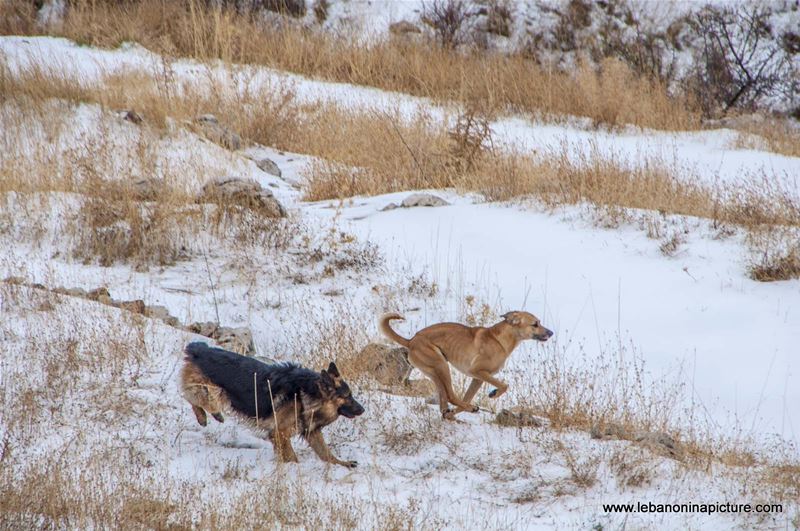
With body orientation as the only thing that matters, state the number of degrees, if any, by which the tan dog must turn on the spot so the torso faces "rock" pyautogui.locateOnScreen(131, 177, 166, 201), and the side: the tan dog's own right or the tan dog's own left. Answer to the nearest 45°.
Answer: approximately 135° to the tan dog's own left

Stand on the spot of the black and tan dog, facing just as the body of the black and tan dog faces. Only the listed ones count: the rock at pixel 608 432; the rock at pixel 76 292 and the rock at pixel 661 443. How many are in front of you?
2

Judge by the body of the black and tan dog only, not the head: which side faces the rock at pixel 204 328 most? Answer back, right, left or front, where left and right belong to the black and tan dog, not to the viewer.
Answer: left

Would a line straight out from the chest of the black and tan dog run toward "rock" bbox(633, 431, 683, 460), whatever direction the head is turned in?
yes

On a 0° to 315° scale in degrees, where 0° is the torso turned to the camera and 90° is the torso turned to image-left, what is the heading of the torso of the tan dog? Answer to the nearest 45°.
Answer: approximately 270°

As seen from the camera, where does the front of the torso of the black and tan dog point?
to the viewer's right

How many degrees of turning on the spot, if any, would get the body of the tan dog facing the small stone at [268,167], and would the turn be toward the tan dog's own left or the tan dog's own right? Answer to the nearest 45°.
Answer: approximately 135° to the tan dog's own left

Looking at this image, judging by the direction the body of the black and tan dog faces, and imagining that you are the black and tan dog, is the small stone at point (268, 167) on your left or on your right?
on your left

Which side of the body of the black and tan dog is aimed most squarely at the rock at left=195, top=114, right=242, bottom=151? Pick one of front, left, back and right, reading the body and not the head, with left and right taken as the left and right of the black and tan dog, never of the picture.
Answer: left

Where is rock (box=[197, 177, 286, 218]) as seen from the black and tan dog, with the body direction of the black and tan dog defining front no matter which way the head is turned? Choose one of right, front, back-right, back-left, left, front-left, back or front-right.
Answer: left

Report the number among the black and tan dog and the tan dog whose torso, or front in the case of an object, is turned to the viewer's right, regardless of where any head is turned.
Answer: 2

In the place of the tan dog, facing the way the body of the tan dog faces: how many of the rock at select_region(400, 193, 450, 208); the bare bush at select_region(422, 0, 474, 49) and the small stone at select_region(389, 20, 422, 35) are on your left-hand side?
3
